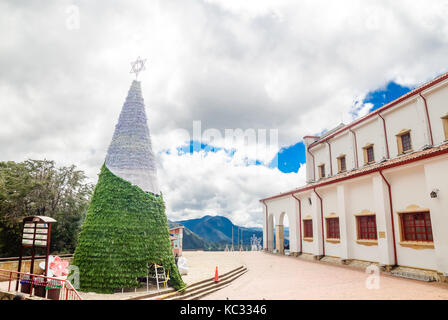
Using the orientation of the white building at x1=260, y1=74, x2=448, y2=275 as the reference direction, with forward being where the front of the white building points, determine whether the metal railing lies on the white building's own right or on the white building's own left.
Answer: on the white building's own left

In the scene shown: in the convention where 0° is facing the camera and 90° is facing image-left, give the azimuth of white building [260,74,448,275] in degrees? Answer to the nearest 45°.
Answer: approximately 45°

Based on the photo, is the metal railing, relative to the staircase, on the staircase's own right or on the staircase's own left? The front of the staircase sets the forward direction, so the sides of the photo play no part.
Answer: on the staircase's own right
